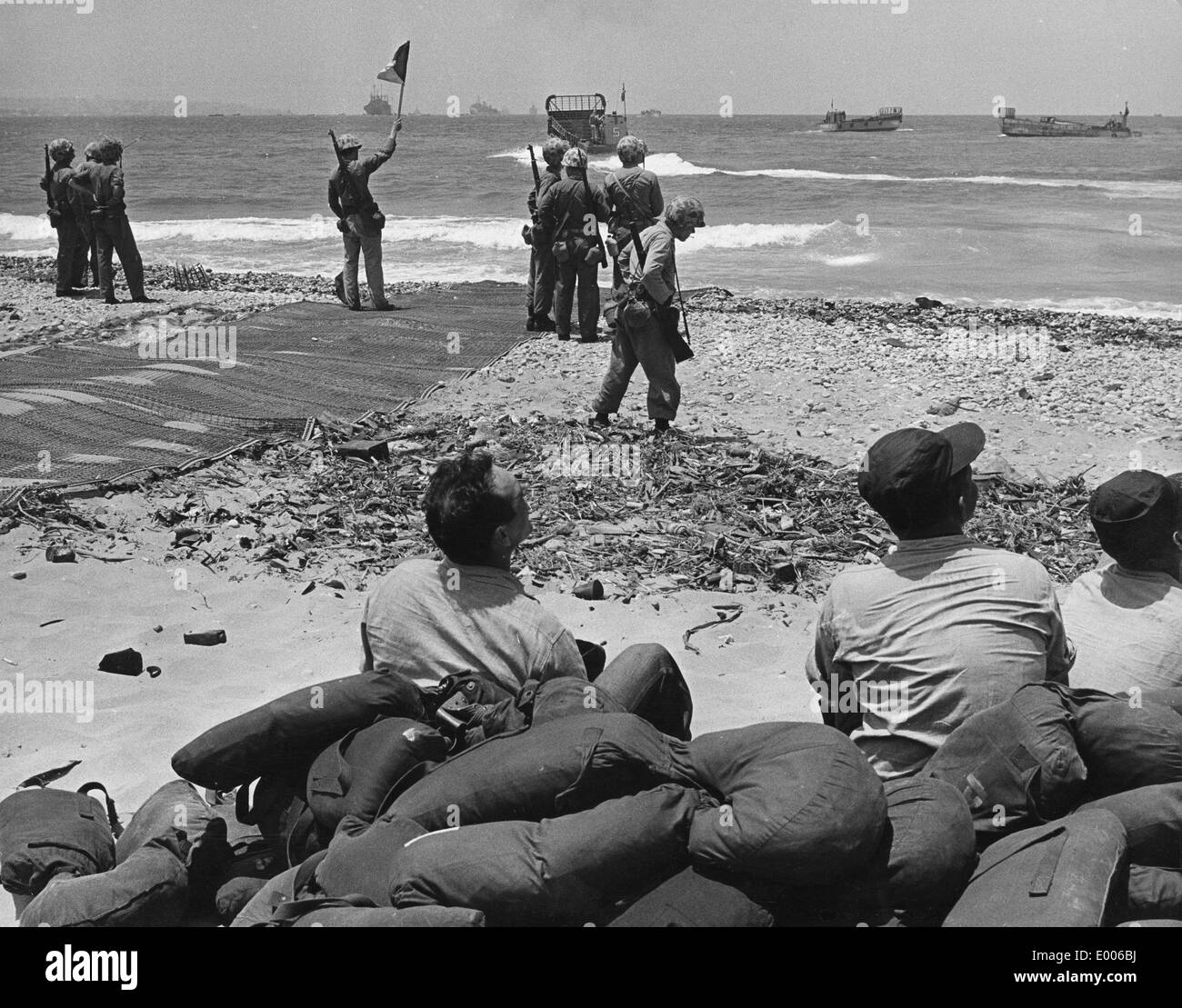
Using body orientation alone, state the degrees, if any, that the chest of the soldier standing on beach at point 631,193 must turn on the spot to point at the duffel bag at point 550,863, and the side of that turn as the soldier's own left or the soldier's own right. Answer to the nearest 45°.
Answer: approximately 180°

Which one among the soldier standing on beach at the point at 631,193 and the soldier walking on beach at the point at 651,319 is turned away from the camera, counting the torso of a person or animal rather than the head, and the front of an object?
the soldier standing on beach at the point at 631,193

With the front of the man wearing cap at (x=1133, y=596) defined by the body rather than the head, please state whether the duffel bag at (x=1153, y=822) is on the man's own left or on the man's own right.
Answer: on the man's own right

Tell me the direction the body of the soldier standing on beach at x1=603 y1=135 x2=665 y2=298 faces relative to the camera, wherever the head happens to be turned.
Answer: away from the camera

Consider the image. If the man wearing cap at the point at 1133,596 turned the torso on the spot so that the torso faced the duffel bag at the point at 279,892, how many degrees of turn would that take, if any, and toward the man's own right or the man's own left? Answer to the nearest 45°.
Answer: approximately 180°

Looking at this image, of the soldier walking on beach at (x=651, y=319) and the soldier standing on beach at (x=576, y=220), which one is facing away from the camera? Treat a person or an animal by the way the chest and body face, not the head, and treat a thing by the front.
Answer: the soldier standing on beach at (x=576, y=220)

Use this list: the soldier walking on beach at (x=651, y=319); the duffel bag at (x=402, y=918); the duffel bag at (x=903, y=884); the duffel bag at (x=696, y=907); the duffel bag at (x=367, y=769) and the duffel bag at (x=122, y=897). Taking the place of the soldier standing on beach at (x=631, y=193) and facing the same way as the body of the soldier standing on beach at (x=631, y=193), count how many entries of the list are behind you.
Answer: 6

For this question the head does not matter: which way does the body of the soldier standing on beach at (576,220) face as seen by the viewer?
away from the camera

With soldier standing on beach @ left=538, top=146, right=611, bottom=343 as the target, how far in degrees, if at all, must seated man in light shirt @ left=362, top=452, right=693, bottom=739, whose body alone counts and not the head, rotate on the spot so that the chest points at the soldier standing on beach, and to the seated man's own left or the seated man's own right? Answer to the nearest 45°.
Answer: approximately 45° to the seated man's own left

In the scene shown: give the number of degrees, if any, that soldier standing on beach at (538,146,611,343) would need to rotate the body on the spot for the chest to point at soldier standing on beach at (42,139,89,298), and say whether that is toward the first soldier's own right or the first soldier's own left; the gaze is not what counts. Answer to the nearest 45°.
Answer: approximately 45° to the first soldier's own left

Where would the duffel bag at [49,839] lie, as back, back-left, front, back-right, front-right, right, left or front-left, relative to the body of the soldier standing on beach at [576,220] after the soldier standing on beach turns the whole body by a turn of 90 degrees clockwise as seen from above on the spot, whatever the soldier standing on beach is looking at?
right

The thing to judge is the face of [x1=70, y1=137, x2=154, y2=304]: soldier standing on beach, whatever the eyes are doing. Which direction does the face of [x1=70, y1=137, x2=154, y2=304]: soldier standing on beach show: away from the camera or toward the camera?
away from the camera

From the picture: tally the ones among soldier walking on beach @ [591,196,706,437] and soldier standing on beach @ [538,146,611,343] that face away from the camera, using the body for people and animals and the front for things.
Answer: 1

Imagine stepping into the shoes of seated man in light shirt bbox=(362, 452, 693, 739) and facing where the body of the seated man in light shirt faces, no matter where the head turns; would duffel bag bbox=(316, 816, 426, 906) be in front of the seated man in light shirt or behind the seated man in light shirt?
behind

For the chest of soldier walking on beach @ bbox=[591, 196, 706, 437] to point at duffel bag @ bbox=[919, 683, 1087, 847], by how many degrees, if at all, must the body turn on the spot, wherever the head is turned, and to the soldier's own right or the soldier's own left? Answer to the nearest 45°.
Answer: approximately 90° to the soldier's own right

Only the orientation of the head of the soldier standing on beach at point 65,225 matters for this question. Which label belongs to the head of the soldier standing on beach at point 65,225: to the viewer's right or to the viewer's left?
to the viewer's right

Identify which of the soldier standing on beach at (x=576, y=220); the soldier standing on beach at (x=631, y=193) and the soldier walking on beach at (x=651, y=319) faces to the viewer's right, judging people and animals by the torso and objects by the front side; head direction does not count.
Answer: the soldier walking on beach at (x=651, y=319)

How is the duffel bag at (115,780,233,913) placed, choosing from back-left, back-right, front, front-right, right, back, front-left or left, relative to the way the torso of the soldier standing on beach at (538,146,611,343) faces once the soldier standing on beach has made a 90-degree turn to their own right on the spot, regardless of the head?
right

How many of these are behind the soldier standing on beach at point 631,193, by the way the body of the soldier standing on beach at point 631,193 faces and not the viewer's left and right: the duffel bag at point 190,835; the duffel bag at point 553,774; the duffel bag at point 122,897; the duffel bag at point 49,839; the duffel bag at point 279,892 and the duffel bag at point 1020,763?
6
